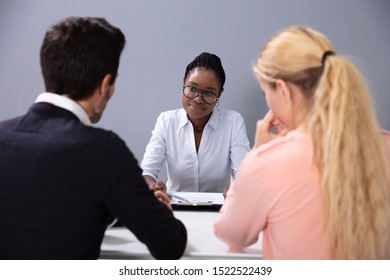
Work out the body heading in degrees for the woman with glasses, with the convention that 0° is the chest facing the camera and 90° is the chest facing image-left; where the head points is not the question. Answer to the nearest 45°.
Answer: approximately 0°

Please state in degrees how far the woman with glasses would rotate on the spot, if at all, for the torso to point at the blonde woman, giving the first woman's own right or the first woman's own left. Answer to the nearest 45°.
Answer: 0° — they already face them

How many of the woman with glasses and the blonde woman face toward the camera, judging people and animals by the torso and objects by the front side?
1

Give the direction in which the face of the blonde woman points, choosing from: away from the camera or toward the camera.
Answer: away from the camera

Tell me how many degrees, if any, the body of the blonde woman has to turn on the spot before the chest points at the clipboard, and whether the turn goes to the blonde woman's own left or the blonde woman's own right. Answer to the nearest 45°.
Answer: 0° — they already face it

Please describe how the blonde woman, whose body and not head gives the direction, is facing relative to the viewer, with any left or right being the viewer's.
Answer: facing away from the viewer and to the left of the viewer

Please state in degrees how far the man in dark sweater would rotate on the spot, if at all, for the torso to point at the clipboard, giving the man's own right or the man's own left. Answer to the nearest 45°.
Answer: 0° — they already face it

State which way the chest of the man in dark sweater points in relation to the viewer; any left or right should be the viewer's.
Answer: facing away from the viewer and to the right of the viewer

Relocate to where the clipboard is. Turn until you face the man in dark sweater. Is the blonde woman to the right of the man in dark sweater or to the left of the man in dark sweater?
left

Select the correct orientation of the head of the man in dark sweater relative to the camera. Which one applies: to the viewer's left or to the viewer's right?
to the viewer's right
